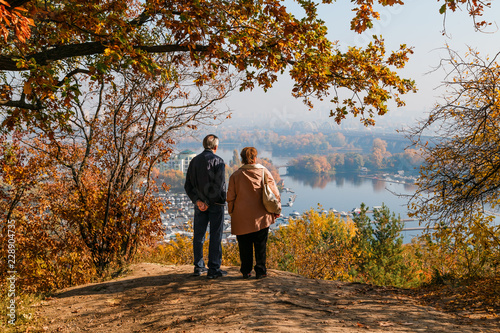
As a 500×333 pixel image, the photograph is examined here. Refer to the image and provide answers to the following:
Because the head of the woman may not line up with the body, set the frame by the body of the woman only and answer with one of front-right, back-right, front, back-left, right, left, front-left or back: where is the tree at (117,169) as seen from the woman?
front-left

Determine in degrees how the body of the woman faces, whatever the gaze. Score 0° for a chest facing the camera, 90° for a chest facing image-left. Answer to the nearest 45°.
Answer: approximately 180°

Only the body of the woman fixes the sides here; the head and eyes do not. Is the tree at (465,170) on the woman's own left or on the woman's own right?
on the woman's own right
